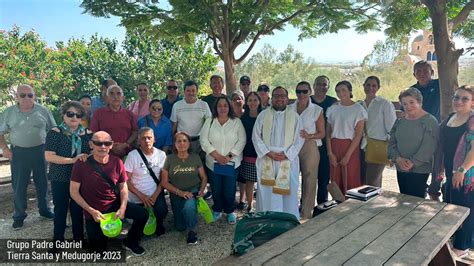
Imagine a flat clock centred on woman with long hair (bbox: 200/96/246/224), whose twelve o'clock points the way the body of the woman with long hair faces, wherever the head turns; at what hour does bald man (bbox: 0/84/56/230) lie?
The bald man is roughly at 3 o'clock from the woman with long hair.

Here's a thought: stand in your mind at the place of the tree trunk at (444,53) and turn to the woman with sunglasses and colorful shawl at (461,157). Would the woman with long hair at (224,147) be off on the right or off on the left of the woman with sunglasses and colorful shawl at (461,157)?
right

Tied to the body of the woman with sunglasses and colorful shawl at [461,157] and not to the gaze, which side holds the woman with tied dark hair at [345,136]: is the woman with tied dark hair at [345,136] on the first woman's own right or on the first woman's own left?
on the first woman's own right

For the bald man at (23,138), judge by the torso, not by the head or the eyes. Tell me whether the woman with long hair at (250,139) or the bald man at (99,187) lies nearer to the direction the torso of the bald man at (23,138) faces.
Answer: the bald man

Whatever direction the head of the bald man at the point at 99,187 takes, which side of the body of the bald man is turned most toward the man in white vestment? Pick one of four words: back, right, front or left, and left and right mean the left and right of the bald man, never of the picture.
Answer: left

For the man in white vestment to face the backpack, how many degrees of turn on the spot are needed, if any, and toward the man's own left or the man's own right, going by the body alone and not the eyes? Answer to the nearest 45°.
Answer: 0° — they already face it

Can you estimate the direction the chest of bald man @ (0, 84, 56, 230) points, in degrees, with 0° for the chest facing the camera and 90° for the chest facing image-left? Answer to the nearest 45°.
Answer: approximately 0°

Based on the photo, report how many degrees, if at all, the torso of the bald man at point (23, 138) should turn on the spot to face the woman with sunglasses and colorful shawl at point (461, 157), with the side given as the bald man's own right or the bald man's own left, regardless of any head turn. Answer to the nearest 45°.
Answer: approximately 45° to the bald man's own left

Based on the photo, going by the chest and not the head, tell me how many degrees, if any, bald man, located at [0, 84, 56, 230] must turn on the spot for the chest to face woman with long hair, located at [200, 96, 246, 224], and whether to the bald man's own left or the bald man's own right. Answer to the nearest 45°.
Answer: approximately 45° to the bald man's own left

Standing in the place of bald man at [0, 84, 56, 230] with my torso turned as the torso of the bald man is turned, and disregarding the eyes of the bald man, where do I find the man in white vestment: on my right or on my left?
on my left
